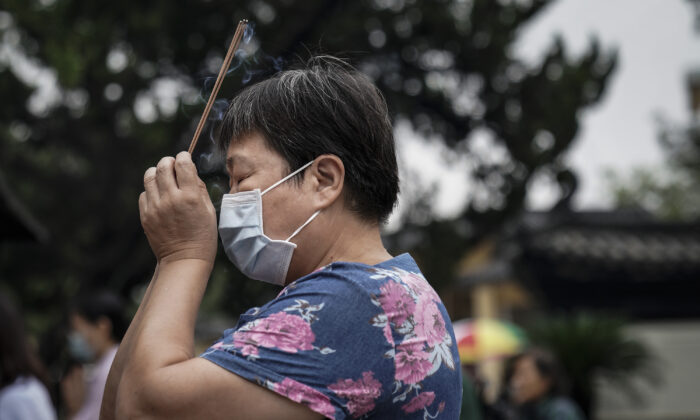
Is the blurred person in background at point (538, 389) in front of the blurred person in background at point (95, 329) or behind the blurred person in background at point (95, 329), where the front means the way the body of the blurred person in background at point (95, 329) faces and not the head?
behind

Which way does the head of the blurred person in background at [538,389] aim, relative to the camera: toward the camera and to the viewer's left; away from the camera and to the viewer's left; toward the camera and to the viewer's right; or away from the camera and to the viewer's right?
toward the camera and to the viewer's left

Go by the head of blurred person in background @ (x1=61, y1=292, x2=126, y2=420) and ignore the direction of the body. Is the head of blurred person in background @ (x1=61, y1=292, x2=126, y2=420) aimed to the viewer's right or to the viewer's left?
to the viewer's left

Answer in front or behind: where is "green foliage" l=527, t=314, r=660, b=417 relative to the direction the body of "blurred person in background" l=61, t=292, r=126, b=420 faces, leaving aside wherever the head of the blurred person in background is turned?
behind

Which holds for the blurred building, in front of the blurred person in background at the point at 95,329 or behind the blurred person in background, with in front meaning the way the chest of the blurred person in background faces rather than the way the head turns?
behind

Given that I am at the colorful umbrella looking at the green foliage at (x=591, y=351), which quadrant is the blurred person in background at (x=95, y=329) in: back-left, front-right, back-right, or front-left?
back-right
